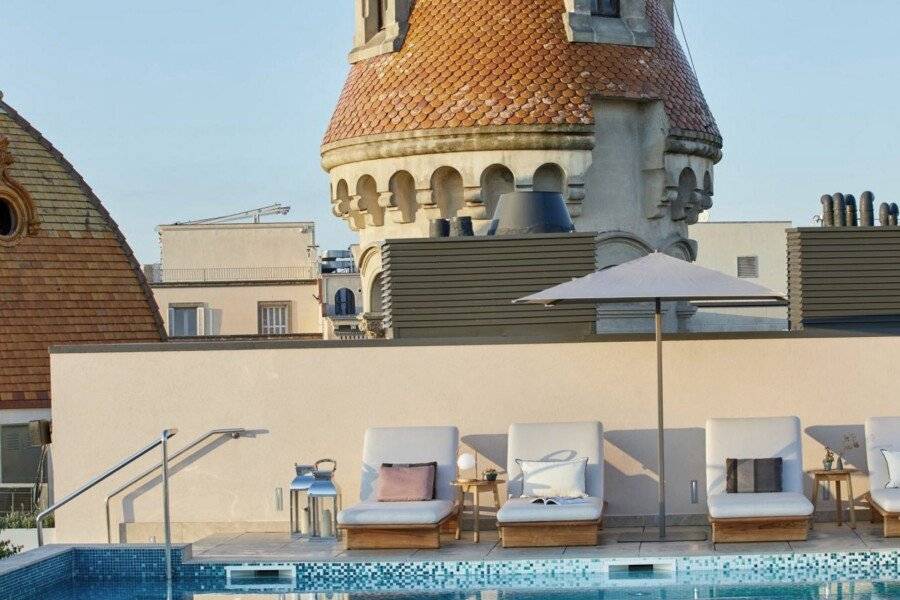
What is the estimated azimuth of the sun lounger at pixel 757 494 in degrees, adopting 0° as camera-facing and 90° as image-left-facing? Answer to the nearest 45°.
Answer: approximately 0°

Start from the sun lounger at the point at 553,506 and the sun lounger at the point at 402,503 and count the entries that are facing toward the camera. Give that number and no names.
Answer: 2

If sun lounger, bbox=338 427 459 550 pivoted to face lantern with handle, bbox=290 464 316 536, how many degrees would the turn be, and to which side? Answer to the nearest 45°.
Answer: approximately 135° to its right

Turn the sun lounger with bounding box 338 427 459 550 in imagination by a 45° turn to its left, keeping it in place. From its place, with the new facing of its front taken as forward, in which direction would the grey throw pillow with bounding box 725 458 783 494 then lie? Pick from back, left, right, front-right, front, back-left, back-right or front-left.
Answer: front-left

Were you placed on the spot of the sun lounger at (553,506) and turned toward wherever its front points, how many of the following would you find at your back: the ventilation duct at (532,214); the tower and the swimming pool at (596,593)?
2

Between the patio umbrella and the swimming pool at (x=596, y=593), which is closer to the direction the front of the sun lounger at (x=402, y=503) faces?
the swimming pool

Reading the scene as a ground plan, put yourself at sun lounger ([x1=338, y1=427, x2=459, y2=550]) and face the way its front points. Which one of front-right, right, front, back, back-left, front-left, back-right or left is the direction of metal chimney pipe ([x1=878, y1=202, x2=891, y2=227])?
back-left

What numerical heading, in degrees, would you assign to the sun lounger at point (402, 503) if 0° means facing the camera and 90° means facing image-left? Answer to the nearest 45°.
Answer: approximately 0°
